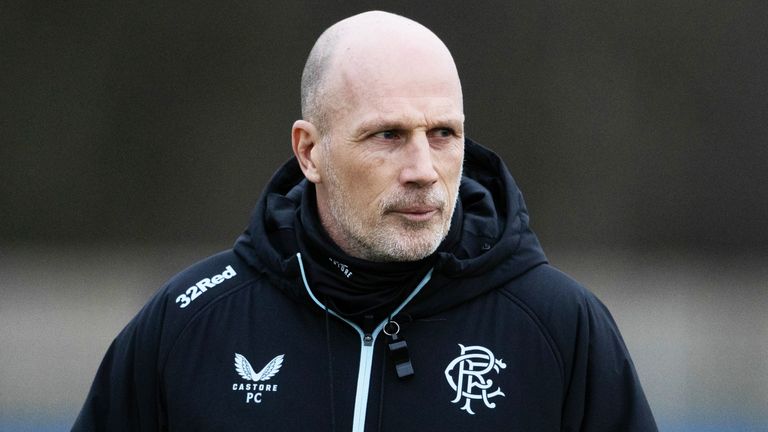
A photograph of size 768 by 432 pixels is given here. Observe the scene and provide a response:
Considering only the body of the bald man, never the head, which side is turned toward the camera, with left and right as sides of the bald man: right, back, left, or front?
front

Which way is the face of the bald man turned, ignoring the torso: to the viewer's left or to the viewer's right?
to the viewer's right
